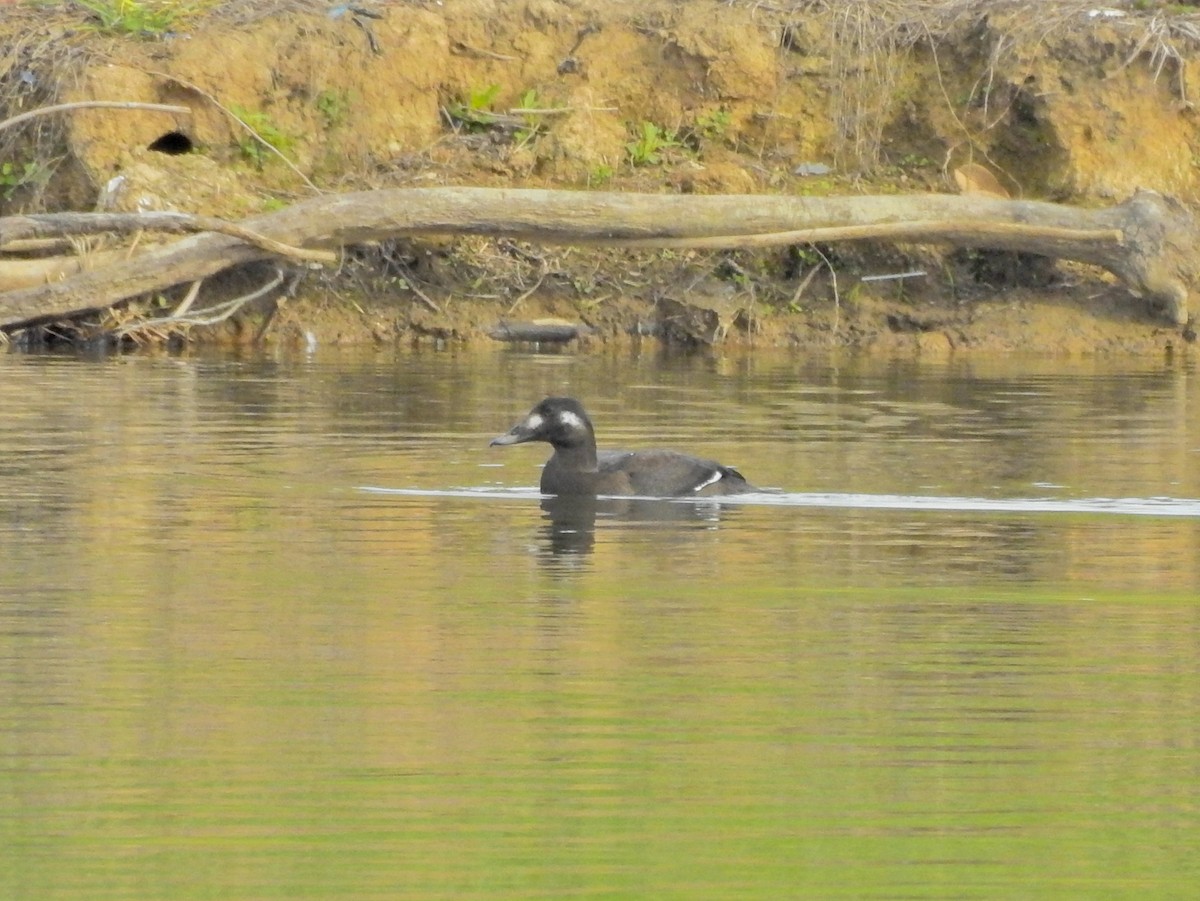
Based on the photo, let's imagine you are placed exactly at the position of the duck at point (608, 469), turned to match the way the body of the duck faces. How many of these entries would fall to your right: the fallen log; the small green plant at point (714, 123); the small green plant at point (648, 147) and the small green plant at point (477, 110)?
4

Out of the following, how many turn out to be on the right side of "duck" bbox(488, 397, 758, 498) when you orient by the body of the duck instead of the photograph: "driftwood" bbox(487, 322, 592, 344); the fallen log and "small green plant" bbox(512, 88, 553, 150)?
3

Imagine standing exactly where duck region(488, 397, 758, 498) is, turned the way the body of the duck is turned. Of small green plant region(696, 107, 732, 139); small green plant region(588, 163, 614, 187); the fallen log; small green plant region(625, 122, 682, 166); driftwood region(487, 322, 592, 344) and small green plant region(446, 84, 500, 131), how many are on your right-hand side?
6

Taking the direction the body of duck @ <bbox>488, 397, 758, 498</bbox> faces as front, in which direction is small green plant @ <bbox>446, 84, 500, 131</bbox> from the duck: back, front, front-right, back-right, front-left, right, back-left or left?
right

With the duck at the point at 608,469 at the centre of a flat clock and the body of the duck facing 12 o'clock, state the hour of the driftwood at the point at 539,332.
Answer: The driftwood is roughly at 3 o'clock from the duck.

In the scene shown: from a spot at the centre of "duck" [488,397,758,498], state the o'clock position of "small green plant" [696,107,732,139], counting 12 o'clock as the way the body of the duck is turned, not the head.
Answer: The small green plant is roughly at 3 o'clock from the duck.

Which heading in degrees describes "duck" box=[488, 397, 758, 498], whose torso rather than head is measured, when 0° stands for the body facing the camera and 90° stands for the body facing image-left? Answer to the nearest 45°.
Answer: approximately 90°

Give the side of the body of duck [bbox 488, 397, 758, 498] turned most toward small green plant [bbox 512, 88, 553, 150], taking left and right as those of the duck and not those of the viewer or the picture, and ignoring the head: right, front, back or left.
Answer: right

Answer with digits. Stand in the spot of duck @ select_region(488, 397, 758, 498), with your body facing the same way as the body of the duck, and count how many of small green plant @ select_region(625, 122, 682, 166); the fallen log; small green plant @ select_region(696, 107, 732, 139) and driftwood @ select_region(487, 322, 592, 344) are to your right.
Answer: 4

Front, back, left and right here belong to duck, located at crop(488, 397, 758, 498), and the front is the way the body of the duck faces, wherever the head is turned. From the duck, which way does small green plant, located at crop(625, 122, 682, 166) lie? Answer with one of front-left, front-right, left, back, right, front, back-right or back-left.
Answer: right

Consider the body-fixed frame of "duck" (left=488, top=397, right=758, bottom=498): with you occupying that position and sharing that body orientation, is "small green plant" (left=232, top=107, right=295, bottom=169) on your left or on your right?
on your right

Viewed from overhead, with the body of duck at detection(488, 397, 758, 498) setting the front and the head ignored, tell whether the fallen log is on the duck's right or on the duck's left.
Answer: on the duck's right
